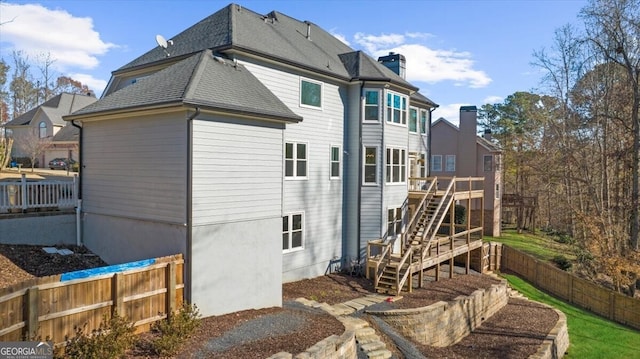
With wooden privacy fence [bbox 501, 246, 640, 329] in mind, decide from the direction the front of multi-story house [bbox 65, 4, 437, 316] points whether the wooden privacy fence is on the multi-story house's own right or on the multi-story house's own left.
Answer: on the multi-story house's own right

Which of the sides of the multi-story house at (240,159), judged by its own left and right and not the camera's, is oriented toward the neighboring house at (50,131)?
front

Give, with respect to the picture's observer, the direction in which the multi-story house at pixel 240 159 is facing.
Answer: facing away from the viewer and to the left of the viewer

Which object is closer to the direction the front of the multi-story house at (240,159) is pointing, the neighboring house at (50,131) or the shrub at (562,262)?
the neighboring house

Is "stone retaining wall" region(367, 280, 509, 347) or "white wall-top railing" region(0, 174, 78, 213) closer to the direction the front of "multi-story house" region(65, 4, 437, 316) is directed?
the white wall-top railing

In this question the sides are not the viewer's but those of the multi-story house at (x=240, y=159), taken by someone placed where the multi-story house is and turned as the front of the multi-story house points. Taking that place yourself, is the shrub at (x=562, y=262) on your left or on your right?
on your right

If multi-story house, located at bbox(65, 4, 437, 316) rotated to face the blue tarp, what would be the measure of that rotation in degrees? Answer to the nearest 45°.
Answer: approximately 90° to its left

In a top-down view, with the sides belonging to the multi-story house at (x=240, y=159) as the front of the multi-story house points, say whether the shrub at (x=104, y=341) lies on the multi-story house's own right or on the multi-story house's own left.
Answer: on the multi-story house's own left

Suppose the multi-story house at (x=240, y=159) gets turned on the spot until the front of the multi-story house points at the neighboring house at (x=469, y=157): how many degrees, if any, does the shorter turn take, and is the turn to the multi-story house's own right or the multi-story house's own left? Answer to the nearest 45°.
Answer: approximately 90° to the multi-story house's own right
